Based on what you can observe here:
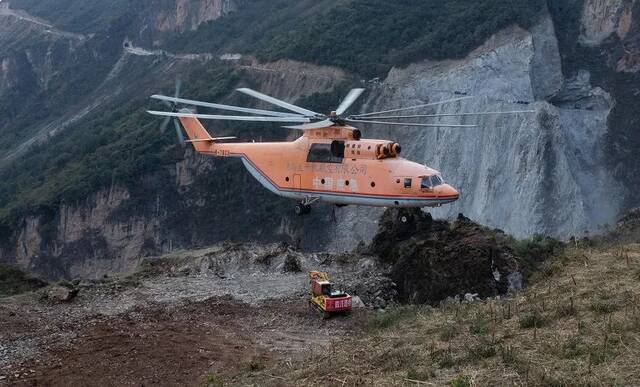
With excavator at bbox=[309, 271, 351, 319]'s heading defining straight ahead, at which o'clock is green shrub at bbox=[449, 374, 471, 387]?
The green shrub is roughly at 7 o'clock from the excavator.

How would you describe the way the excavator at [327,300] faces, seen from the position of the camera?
facing away from the viewer and to the left of the viewer

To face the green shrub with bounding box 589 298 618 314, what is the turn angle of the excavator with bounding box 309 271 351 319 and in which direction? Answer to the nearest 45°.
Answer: approximately 180°

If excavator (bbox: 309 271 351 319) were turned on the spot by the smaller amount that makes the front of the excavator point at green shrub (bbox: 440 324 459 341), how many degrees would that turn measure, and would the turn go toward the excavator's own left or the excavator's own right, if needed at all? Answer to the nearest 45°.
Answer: approximately 180°

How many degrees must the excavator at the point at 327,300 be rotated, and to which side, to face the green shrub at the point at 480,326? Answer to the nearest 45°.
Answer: approximately 180°

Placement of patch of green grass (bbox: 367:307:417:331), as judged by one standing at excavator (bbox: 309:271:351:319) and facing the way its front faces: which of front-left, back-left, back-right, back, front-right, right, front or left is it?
back

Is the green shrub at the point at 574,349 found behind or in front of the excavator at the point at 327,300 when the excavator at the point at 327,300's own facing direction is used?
behind

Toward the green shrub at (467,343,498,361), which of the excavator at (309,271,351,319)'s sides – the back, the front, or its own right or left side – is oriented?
back

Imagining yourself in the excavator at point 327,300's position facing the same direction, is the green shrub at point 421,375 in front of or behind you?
behind

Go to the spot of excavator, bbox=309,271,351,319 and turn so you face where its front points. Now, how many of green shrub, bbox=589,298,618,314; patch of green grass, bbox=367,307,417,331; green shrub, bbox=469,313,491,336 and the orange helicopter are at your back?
3

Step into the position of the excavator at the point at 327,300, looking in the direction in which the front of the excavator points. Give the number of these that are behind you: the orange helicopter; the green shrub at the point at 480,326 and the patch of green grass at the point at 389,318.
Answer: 2
